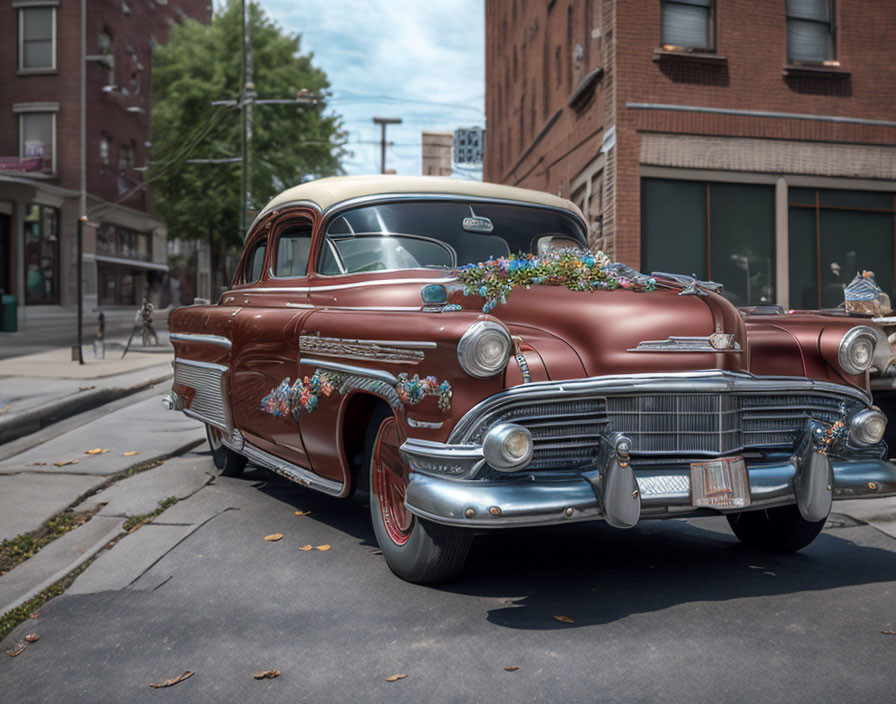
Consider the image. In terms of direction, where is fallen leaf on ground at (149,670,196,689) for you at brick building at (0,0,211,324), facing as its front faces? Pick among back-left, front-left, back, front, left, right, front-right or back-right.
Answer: front-right

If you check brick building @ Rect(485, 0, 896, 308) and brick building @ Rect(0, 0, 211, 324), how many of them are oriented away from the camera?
0

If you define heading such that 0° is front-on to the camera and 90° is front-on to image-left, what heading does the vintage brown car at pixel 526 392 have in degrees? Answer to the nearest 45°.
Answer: approximately 315°

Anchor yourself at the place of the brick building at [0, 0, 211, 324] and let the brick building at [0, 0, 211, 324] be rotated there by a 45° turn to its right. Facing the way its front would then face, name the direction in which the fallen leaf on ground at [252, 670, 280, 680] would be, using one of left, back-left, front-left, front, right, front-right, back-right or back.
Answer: front

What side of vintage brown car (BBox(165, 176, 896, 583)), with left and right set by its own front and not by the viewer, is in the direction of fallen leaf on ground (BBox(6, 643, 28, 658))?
right

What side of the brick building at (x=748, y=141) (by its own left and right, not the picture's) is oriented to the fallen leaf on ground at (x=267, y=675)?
front

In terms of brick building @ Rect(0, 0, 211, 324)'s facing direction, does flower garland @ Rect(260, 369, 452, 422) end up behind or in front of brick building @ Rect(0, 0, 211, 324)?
in front

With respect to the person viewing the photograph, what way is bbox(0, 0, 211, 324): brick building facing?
facing the viewer and to the right of the viewer

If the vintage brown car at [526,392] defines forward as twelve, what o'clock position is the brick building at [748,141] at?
The brick building is roughly at 8 o'clock from the vintage brown car.

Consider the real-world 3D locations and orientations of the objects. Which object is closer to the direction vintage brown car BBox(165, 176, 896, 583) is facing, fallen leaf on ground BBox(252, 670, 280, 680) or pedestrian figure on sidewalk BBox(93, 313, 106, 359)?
the fallen leaf on ground
